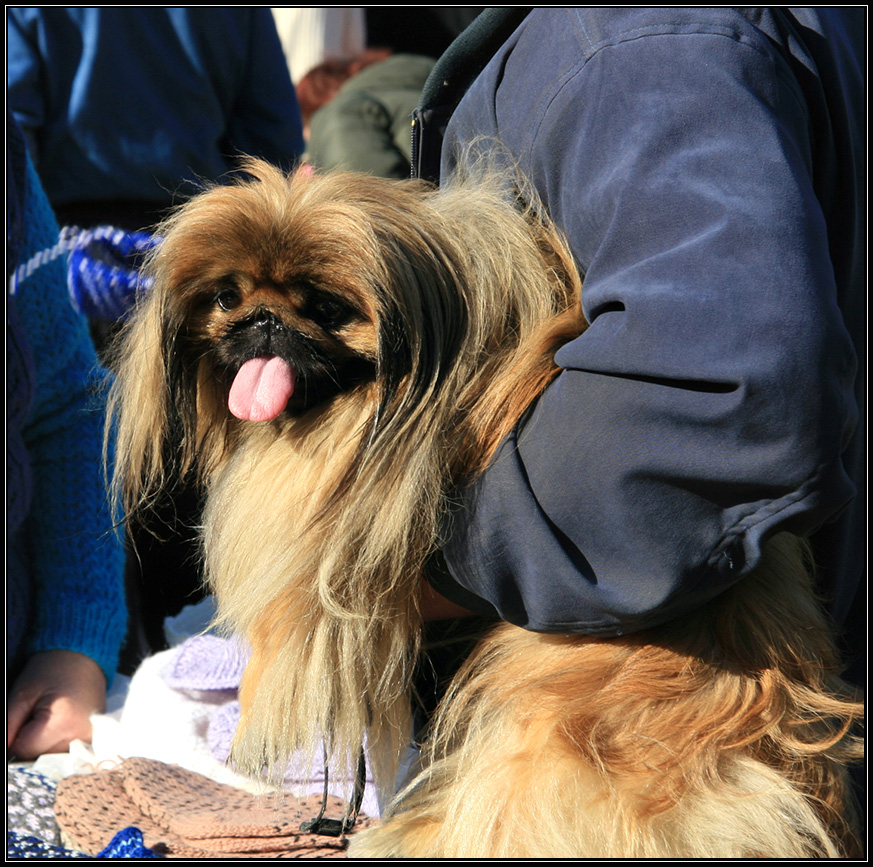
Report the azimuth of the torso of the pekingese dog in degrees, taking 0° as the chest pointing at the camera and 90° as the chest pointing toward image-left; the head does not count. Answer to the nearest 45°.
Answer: approximately 45°

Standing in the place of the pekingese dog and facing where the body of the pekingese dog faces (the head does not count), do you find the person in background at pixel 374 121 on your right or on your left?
on your right
